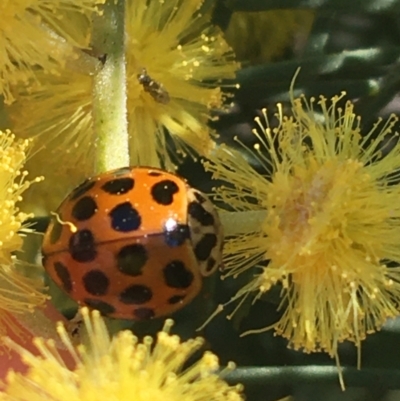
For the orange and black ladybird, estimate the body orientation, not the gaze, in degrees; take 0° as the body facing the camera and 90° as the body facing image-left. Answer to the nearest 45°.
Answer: approximately 270°
